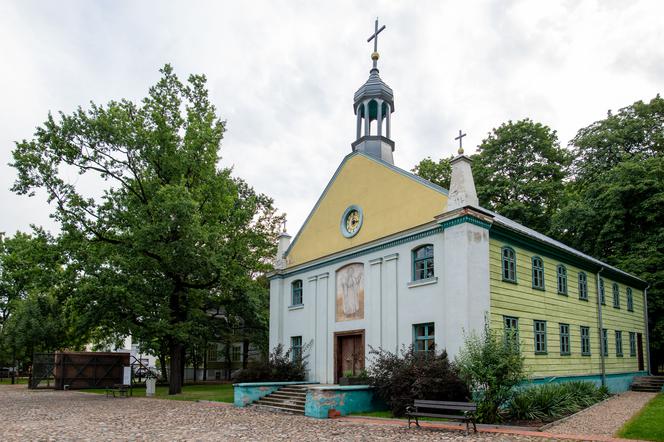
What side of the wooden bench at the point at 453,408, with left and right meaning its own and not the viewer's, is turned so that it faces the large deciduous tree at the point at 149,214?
right

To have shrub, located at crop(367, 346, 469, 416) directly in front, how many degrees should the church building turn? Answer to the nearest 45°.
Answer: approximately 45° to its left

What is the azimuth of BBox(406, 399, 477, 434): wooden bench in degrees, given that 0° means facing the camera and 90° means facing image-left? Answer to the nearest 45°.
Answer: approximately 45°

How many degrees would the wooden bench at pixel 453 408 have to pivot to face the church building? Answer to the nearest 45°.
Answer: approximately 135° to its right
